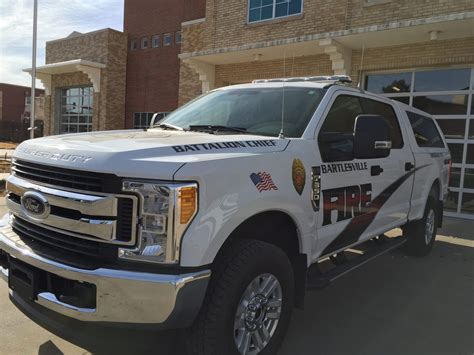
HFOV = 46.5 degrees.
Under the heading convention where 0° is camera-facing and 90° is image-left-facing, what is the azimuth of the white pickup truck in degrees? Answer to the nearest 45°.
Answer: approximately 45°

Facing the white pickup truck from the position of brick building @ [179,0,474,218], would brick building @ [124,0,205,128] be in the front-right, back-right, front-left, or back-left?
back-right

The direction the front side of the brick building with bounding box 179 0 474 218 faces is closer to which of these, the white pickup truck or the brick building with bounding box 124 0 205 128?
the white pickup truck

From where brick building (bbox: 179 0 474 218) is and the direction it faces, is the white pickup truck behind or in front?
in front

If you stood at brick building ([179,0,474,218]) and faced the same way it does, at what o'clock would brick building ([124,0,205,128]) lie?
brick building ([124,0,205,128]) is roughly at 3 o'clock from brick building ([179,0,474,218]).

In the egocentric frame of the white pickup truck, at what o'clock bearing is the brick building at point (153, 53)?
The brick building is roughly at 4 o'clock from the white pickup truck.

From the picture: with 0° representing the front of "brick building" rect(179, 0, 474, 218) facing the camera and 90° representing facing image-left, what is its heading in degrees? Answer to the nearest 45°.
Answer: approximately 45°
